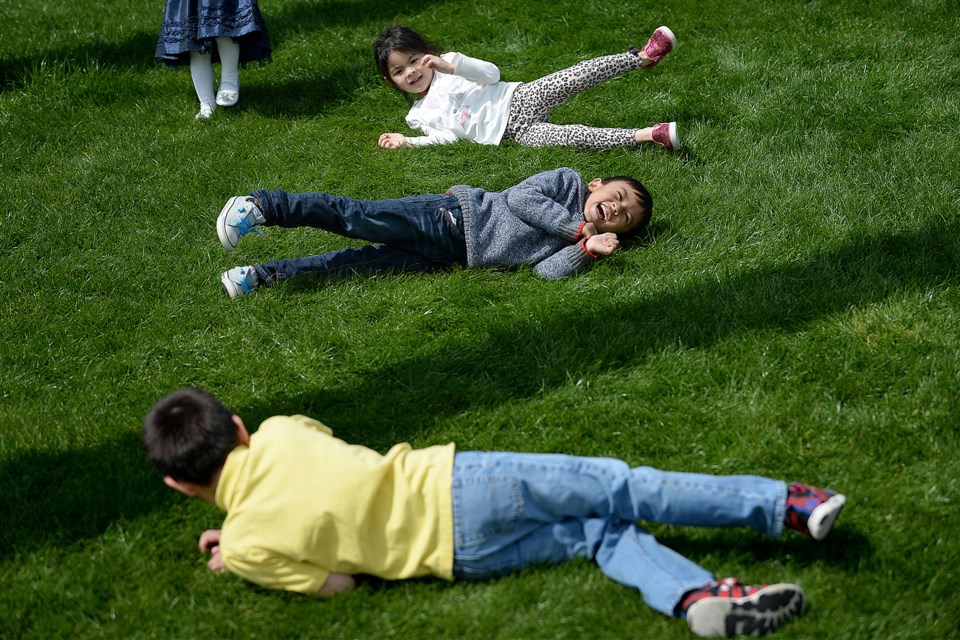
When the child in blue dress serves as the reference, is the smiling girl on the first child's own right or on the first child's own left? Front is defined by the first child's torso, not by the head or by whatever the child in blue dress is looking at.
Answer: on the first child's own left

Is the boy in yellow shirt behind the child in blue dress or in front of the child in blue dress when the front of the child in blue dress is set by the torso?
in front

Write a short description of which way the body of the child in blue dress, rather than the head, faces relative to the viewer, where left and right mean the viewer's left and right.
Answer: facing the viewer

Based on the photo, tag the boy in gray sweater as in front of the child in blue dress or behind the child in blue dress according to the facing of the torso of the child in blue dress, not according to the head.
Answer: in front

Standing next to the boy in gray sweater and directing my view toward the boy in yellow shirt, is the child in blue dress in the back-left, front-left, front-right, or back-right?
back-right

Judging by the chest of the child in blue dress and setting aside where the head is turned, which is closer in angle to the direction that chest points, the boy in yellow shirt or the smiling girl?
the boy in yellow shirt
